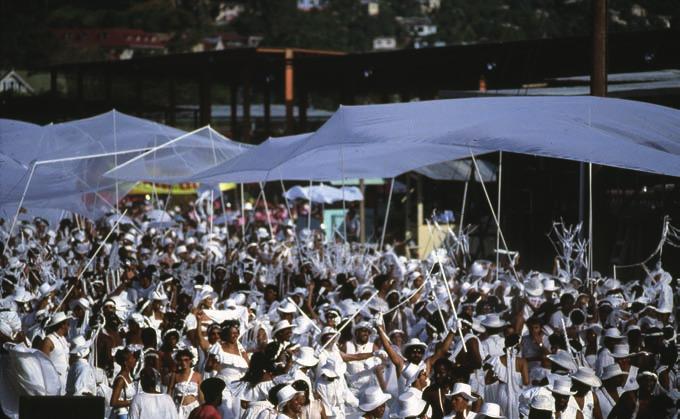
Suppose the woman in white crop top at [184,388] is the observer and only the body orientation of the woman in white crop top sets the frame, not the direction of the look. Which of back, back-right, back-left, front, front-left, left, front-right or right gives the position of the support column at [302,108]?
back

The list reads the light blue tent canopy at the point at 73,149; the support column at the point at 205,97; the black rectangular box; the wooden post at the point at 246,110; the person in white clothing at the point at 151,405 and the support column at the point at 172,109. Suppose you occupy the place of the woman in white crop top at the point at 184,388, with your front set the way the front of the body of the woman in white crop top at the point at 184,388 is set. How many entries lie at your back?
4

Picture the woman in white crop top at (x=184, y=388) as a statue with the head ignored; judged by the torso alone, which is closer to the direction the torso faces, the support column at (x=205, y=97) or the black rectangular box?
the black rectangular box

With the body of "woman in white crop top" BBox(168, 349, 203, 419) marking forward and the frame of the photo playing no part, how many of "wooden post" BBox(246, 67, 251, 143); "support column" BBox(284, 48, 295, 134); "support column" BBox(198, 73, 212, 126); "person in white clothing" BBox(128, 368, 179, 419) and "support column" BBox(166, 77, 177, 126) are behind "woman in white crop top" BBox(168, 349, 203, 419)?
4

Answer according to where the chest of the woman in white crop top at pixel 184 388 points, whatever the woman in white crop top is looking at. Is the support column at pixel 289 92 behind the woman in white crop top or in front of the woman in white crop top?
behind

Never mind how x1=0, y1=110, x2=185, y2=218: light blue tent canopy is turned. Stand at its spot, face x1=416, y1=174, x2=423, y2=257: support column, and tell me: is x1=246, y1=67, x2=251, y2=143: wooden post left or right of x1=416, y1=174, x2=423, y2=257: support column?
left

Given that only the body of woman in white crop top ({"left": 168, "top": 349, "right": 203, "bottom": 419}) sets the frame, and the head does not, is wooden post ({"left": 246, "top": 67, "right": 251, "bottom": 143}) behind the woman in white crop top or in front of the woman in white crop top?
behind

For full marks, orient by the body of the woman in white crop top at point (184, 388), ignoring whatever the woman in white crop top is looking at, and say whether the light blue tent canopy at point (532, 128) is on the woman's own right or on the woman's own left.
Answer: on the woman's own left

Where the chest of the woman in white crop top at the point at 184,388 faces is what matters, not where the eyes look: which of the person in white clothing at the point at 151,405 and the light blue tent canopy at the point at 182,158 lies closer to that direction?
the person in white clothing

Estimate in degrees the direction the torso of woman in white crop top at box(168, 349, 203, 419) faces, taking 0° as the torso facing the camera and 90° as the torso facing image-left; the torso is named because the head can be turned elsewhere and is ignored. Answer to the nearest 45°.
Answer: approximately 0°

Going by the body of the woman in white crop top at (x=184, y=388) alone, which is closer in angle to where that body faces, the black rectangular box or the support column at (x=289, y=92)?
the black rectangular box

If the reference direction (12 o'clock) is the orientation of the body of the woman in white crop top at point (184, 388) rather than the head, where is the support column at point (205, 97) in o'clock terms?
The support column is roughly at 6 o'clock from the woman in white crop top.

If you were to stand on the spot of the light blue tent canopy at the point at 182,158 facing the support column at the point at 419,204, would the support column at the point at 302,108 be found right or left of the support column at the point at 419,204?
left

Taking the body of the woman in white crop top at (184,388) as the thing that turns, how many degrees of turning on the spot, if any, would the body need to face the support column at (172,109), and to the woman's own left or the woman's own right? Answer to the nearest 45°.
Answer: approximately 180°

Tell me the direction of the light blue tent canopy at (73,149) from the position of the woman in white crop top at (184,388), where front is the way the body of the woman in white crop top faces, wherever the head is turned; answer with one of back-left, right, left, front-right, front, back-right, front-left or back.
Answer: back

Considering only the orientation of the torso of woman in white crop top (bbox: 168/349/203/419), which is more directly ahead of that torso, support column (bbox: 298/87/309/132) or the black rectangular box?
the black rectangular box

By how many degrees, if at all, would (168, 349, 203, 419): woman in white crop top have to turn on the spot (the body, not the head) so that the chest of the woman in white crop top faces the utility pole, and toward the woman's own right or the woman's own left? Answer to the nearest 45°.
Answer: approximately 135° to the woman's own left
